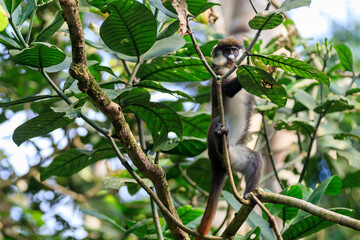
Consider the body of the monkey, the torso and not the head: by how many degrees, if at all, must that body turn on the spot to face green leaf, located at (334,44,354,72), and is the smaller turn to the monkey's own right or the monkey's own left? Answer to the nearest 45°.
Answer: approximately 90° to the monkey's own left

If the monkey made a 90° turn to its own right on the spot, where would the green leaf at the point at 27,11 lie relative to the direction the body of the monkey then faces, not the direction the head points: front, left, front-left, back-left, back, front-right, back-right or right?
front

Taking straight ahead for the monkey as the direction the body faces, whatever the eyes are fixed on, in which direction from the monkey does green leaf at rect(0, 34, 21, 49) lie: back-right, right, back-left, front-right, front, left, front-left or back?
right

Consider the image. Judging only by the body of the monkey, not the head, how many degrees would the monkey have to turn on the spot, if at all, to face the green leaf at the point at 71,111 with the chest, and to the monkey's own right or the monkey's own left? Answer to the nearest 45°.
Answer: approximately 90° to the monkey's own right

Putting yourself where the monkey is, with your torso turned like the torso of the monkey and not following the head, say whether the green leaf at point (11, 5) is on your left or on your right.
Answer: on your right

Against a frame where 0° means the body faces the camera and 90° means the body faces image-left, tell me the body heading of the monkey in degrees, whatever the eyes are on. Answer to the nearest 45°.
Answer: approximately 315°

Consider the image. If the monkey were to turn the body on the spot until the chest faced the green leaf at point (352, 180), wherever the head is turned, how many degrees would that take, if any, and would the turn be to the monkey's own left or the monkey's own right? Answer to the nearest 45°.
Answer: approximately 45° to the monkey's own left

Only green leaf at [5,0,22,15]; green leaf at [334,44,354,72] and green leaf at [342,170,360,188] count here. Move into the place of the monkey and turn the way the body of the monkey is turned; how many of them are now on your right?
1

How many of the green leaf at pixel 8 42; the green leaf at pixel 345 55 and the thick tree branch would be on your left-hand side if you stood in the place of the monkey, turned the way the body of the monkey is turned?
1

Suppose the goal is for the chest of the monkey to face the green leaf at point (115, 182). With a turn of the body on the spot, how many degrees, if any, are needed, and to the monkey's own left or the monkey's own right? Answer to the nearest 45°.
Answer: approximately 90° to the monkey's own right
